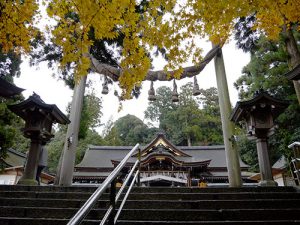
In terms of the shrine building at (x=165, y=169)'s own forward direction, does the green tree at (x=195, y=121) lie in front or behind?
behind

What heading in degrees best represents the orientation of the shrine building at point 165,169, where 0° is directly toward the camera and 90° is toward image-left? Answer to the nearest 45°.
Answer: approximately 0°

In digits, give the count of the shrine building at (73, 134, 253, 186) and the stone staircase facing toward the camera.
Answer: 2

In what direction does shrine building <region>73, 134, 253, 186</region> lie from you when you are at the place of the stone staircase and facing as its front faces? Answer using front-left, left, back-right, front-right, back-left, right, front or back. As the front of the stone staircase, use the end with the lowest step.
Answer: back

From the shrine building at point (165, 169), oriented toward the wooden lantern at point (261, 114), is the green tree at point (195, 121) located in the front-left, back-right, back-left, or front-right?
back-left

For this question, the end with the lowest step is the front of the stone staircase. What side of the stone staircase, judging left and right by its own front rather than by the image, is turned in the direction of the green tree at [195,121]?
back

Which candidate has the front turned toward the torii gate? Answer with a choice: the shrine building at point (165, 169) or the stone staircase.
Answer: the shrine building

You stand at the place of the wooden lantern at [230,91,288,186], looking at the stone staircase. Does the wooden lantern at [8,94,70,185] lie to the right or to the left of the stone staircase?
right
